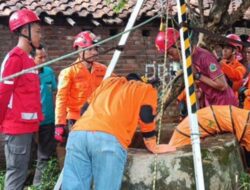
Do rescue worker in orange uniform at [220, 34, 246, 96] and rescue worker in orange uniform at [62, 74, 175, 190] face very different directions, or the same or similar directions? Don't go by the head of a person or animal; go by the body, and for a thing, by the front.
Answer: very different directions

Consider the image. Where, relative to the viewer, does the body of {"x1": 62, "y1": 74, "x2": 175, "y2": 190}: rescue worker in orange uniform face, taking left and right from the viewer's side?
facing away from the viewer and to the right of the viewer

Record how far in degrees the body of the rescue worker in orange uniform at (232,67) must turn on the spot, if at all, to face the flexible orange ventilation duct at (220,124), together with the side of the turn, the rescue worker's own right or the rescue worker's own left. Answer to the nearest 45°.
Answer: approximately 45° to the rescue worker's own left

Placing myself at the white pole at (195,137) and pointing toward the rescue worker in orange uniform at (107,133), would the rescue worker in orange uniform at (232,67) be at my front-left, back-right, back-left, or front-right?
back-right

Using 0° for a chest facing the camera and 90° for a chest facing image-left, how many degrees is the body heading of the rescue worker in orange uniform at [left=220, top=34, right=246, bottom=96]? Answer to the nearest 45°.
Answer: approximately 45°

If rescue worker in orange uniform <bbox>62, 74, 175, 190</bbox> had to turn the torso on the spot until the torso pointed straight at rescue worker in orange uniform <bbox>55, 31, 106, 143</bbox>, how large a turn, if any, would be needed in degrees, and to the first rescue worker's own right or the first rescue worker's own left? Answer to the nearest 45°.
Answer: approximately 45° to the first rescue worker's own left
